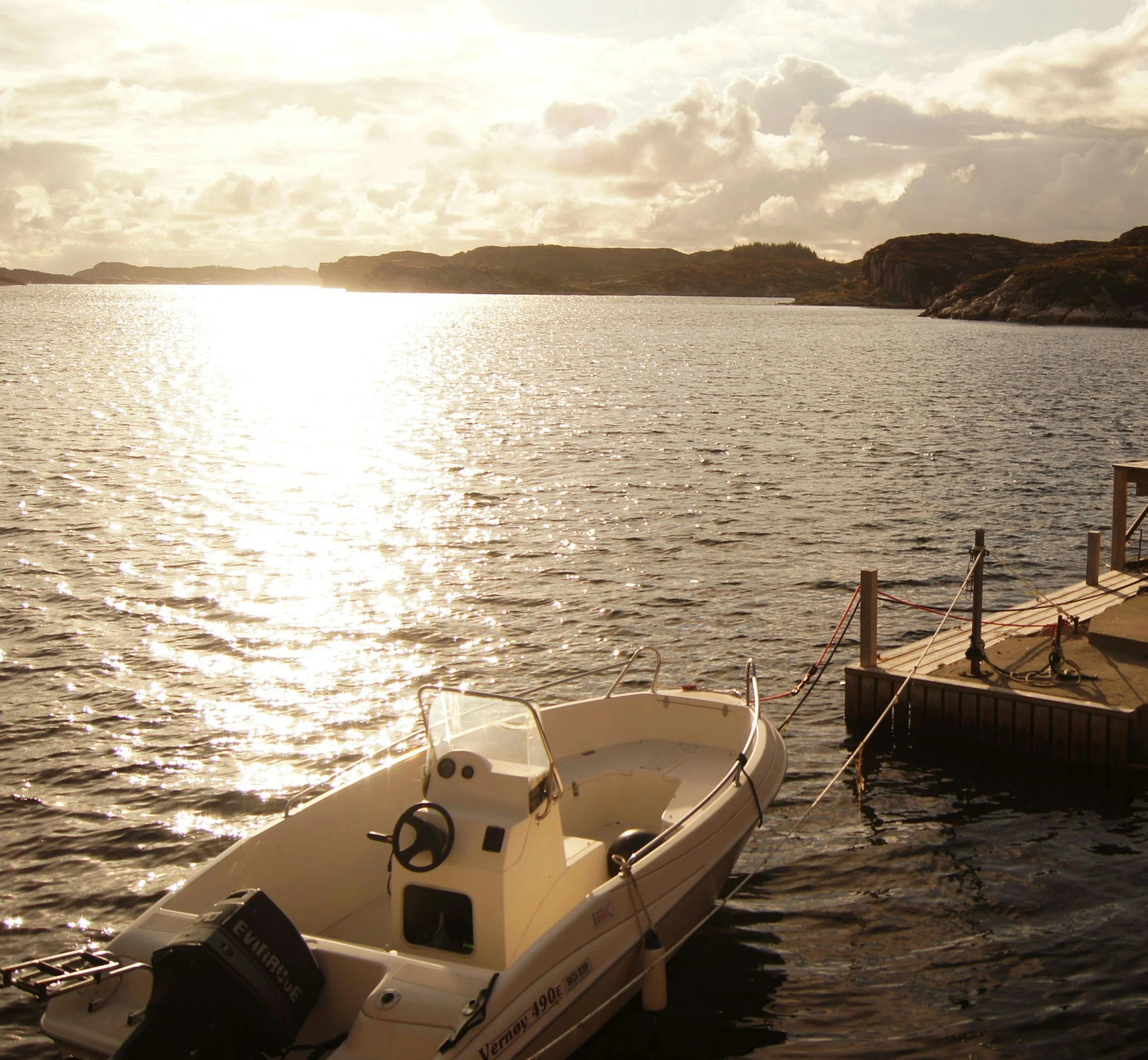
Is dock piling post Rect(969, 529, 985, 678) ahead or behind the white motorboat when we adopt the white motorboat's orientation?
ahead

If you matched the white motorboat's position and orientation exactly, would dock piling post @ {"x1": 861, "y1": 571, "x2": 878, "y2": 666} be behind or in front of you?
in front

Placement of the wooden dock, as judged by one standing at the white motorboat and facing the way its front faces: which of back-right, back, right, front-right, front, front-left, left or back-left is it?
front

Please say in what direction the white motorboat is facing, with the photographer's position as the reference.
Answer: facing away from the viewer and to the right of the viewer

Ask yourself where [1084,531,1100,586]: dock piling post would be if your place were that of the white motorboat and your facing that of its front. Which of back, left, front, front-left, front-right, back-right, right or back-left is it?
front

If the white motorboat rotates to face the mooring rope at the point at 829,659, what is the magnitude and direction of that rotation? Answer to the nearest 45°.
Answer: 0° — it already faces it

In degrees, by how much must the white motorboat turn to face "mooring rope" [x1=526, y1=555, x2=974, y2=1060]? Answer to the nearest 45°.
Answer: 0° — it already faces it

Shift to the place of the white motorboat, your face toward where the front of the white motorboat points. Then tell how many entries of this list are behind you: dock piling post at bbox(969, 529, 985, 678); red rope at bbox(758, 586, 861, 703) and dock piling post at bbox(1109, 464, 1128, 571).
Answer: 0

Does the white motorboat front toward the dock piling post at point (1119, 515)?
yes

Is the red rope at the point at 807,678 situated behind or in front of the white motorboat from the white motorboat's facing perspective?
in front

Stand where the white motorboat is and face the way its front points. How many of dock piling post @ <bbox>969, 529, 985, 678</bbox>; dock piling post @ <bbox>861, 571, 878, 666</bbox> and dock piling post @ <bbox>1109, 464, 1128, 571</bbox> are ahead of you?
3
